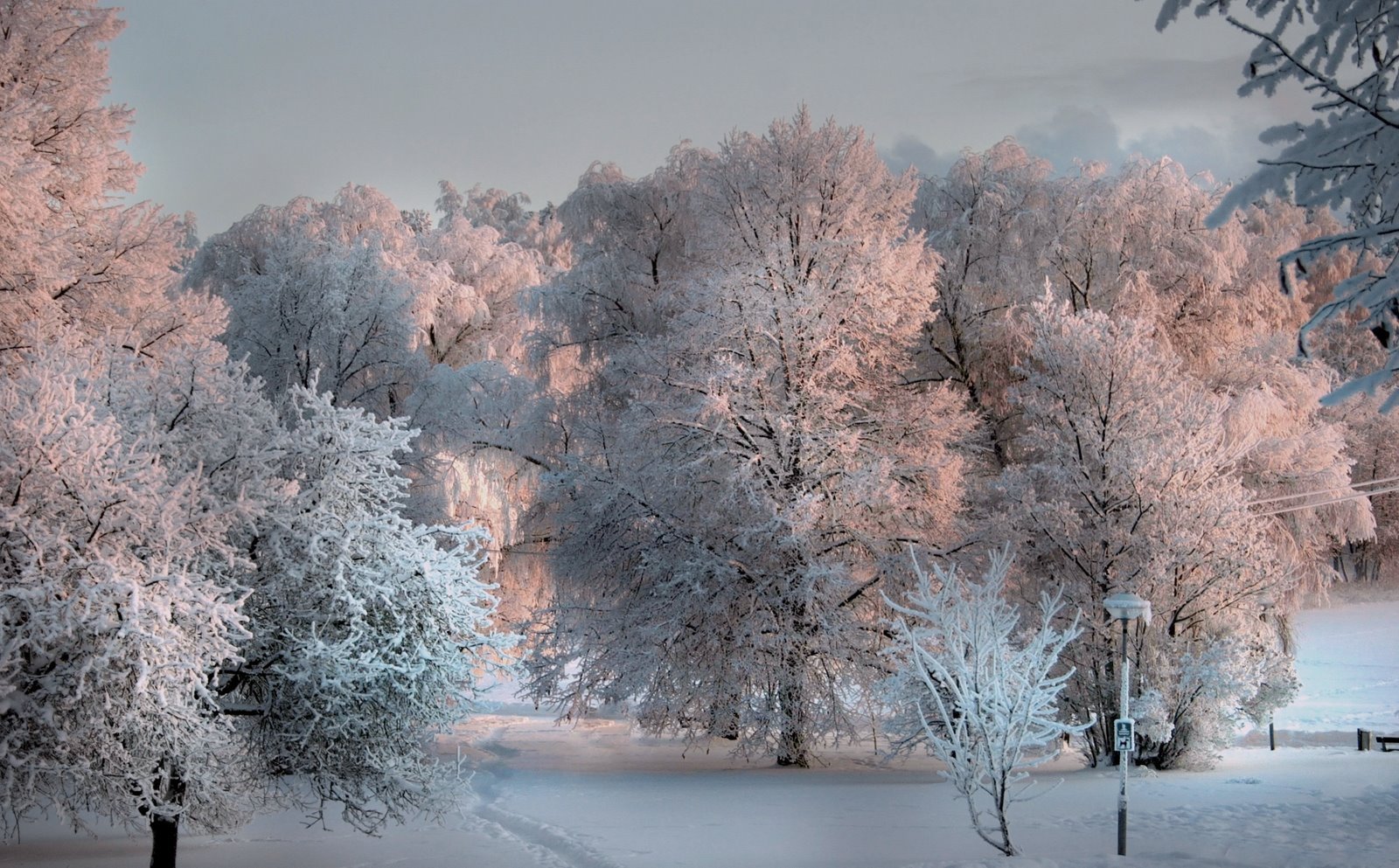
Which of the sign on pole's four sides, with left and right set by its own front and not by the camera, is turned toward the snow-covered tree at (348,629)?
right

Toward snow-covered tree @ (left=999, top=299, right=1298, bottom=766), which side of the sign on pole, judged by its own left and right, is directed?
back

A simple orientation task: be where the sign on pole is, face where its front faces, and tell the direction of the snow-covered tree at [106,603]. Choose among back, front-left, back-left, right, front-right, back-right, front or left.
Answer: front-right

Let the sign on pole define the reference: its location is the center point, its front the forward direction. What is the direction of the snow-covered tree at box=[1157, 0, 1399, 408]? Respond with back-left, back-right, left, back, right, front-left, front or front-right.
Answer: front

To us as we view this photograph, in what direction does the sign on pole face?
facing the viewer

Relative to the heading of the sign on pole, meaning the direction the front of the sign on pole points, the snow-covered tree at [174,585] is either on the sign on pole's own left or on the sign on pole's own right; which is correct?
on the sign on pole's own right

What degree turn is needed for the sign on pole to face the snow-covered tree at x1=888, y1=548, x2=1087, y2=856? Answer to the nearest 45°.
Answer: approximately 45° to its right

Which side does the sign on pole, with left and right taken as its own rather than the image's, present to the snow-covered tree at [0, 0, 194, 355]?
right

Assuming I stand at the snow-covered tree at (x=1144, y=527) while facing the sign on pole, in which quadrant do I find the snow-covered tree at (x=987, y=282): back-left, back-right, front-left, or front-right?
back-right

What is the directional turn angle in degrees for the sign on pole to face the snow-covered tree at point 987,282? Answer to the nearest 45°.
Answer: approximately 180°
